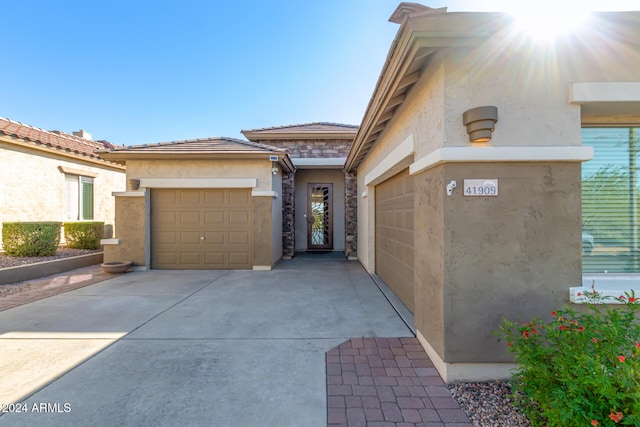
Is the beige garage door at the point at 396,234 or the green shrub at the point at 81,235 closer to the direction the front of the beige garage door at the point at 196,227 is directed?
the beige garage door

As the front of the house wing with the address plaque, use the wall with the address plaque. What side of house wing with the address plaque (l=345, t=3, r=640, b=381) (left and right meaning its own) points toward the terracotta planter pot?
right

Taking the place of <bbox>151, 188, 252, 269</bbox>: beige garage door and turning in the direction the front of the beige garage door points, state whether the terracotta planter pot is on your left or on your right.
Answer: on your right

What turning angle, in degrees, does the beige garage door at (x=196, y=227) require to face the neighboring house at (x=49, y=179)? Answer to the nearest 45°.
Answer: approximately 135° to its right

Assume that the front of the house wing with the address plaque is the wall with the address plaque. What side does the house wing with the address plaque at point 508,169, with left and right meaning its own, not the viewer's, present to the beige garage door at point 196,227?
right

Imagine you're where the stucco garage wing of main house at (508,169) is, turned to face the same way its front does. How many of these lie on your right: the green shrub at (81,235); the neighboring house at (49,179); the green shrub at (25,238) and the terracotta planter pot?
4

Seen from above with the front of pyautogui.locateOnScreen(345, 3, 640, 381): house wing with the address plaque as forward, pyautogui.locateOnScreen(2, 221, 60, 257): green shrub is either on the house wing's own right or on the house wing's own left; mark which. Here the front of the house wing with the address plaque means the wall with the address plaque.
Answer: on the house wing's own right

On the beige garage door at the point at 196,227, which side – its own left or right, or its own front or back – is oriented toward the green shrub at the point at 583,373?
front

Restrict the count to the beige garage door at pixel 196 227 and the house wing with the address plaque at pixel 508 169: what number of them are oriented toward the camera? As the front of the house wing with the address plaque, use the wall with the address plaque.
2

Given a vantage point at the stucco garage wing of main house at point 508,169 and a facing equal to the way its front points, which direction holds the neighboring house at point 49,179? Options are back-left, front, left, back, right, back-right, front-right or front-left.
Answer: right

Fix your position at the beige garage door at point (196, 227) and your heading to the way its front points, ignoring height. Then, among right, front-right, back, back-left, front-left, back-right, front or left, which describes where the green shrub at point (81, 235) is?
back-right

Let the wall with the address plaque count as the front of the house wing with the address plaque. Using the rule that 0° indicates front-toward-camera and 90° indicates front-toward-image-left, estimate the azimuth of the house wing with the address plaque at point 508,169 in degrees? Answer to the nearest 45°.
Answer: approximately 0°
